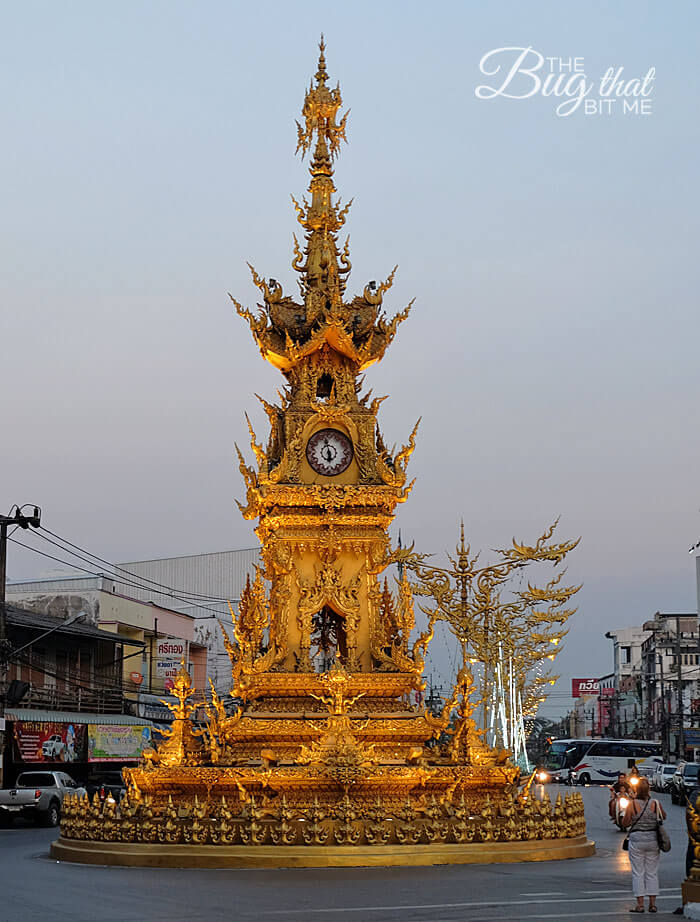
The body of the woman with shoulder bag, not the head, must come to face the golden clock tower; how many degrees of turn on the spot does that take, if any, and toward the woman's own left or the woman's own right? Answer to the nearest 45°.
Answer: approximately 45° to the woman's own left

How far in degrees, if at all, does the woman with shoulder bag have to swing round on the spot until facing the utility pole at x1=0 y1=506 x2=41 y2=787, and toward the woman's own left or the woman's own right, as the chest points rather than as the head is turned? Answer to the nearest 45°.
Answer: approximately 45° to the woman's own left

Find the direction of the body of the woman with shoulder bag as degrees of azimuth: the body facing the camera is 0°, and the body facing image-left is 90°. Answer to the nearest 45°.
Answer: approximately 180°

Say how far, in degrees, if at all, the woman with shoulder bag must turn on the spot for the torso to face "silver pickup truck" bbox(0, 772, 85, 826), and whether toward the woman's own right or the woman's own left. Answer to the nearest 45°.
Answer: approximately 45° to the woman's own left
